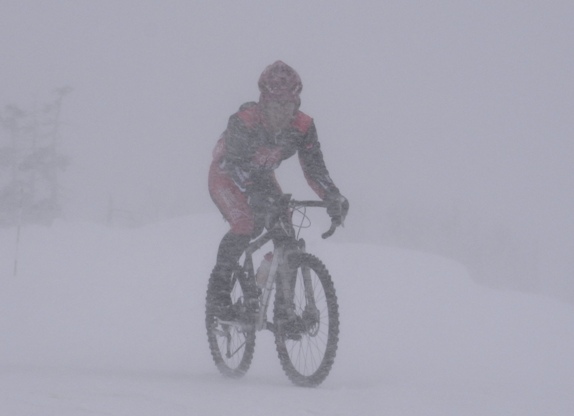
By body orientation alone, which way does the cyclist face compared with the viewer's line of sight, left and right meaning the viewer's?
facing the viewer and to the right of the viewer

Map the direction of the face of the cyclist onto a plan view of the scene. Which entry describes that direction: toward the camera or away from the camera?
toward the camera
